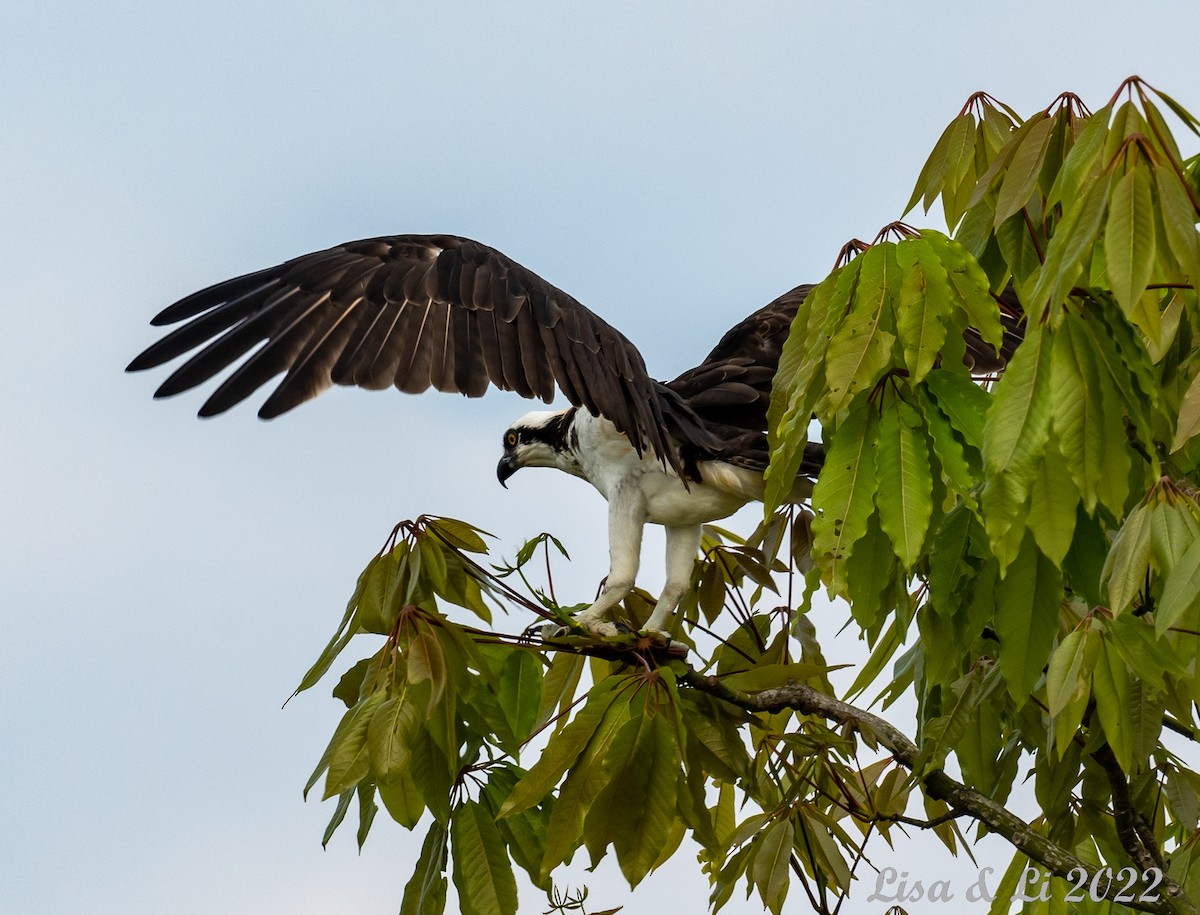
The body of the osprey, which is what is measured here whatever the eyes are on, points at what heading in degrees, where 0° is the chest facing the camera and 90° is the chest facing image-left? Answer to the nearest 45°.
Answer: approximately 90°
